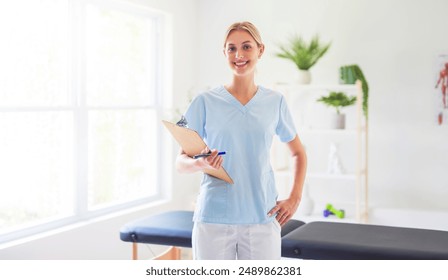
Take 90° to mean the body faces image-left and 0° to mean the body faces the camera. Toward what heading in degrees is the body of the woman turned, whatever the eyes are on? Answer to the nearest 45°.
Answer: approximately 0°

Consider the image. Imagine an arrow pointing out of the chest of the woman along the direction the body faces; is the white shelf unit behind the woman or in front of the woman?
behind

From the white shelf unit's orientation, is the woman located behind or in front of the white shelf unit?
in front

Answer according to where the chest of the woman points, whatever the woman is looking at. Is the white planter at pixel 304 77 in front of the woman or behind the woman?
behind

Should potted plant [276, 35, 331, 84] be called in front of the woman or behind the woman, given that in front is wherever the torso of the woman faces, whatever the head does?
behind

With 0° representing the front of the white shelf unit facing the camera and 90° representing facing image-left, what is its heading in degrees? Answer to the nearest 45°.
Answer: approximately 0°

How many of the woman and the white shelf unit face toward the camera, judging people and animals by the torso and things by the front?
2
